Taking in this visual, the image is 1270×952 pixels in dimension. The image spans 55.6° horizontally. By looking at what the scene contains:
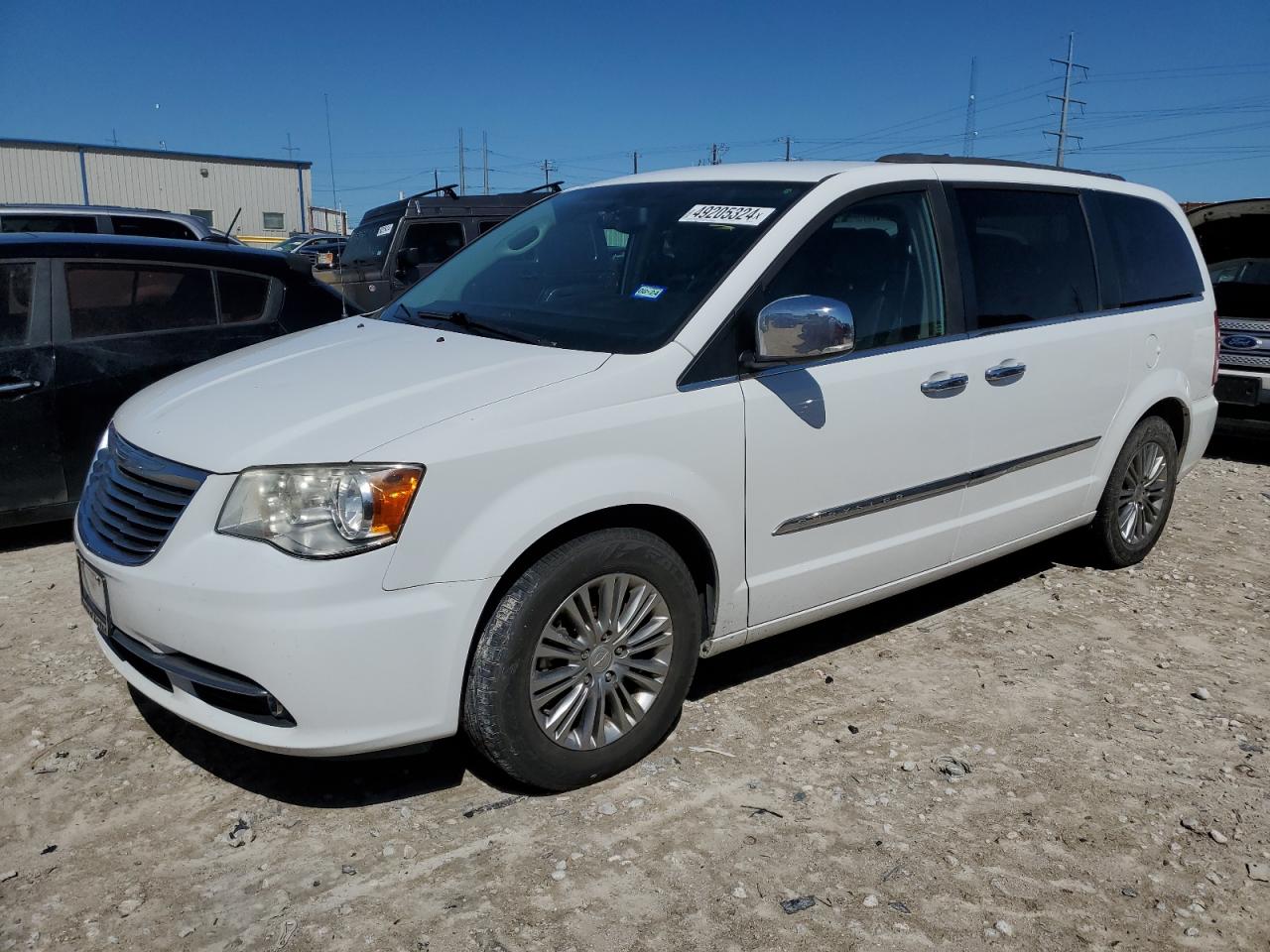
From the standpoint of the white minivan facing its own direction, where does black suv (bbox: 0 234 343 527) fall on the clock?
The black suv is roughly at 3 o'clock from the white minivan.

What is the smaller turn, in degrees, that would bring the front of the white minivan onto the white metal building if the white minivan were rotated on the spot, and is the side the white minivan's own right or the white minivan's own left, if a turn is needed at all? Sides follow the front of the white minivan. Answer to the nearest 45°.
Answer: approximately 90° to the white minivan's own right

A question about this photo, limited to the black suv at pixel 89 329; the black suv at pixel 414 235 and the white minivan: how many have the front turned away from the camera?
0

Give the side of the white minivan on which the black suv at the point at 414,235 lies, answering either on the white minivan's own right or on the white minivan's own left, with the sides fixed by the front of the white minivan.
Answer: on the white minivan's own right

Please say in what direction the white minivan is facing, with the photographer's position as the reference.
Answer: facing the viewer and to the left of the viewer

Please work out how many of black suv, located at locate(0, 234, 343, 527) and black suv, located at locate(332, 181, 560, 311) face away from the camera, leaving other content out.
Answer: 0

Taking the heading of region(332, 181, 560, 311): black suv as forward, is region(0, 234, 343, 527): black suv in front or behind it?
in front

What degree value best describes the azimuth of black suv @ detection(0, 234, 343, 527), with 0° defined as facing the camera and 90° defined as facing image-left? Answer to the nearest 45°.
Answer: approximately 90°

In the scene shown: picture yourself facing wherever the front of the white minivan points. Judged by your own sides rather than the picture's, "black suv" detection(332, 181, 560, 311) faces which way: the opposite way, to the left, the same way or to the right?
the same way

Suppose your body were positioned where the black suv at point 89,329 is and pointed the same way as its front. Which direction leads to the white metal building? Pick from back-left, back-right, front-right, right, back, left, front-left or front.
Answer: right

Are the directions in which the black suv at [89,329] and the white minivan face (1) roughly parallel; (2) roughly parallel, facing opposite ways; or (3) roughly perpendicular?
roughly parallel

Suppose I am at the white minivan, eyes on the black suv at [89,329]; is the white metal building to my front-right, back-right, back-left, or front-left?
front-right
